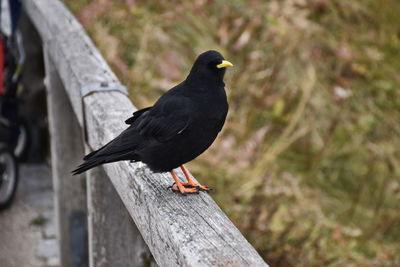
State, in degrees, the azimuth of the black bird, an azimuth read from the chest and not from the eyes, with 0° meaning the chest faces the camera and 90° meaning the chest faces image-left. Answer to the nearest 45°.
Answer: approximately 270°

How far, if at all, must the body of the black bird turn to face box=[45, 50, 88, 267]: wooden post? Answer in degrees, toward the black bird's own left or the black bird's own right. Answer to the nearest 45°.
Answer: approximately 135° to the black bird's own left
